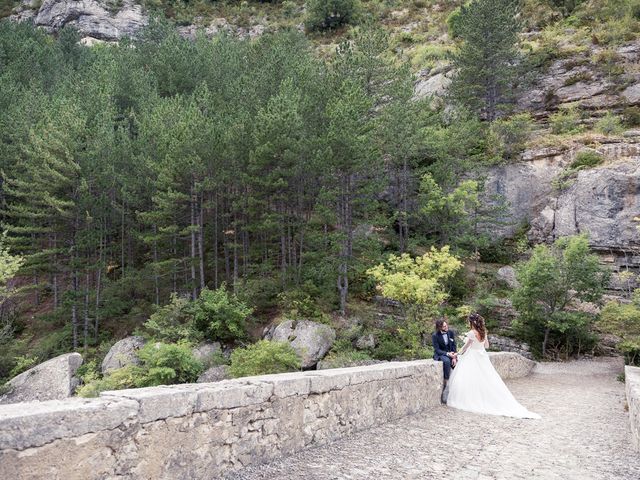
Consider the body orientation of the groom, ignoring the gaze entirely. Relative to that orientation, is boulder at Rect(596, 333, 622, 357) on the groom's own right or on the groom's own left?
on the groom's own left

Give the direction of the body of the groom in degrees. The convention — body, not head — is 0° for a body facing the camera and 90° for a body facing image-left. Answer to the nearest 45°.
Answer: approximately 315°

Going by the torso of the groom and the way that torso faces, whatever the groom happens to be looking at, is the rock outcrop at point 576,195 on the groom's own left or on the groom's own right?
on the groom's own left

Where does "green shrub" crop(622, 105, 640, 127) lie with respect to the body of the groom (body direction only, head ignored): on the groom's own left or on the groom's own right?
on the groom's own left

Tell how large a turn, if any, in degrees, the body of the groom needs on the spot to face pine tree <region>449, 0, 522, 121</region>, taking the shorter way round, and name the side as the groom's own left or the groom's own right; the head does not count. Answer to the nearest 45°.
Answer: approximately 135° to the groom's own left

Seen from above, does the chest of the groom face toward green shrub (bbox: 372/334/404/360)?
no

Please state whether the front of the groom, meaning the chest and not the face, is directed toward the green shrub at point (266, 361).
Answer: no

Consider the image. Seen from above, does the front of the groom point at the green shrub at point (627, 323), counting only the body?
no

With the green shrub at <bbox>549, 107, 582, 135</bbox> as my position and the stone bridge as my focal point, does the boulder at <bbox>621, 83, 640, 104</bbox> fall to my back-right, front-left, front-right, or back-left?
back-left

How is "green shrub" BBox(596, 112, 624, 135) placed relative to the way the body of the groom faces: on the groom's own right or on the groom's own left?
on the groom's own left
